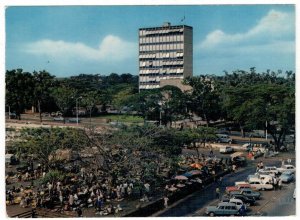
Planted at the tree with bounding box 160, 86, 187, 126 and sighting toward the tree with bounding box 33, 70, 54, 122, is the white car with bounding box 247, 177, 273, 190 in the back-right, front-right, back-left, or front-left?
back-left

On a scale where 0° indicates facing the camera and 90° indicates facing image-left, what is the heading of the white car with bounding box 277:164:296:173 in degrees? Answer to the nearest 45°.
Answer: approximately 90°

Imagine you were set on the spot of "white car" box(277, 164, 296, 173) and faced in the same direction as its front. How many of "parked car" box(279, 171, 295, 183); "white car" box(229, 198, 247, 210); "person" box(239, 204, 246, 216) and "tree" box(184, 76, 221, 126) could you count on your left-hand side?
3

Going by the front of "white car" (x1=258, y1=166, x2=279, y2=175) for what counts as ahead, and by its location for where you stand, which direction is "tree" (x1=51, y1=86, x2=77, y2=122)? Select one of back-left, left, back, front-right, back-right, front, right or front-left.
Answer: front-right

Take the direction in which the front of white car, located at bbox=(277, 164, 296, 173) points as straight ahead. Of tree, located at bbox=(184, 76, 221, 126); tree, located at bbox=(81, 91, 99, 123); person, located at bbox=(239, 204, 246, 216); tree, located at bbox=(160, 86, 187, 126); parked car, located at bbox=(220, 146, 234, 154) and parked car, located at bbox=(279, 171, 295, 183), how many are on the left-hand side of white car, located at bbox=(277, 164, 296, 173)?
2

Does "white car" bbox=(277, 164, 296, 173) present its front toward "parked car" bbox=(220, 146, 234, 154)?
no

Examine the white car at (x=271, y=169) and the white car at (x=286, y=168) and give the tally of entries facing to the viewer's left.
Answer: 2

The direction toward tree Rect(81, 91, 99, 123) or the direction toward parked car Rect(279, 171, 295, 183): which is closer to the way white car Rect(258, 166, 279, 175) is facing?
the tree

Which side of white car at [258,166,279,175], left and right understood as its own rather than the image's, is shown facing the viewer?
left

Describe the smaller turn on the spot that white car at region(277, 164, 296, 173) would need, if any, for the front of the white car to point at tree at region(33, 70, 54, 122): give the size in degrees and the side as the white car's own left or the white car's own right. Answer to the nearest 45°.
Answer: approximately 45° to the white car's own right

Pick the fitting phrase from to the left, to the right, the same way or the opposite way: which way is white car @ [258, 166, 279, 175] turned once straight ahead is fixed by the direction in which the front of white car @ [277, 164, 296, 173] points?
the same way

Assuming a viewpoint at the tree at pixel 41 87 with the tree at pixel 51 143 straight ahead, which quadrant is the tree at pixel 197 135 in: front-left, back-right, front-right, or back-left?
front-left
